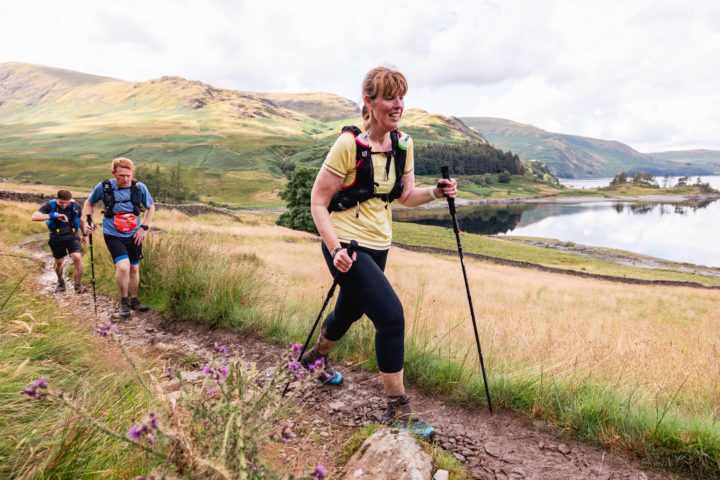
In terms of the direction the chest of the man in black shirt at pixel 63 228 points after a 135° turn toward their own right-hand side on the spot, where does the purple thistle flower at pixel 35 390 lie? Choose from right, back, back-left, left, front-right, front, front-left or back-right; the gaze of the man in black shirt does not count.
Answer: back-left

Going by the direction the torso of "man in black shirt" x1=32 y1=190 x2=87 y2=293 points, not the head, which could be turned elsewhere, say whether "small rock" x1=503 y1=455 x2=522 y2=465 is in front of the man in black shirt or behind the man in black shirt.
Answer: in front

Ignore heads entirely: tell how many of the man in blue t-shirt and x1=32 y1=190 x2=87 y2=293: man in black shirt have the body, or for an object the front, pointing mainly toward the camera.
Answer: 2

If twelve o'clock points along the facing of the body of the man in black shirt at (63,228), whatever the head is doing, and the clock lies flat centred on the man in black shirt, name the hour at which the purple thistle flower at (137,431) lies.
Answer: The purple thistle flower is roughly at 12 o'clock from the man in black shirt.

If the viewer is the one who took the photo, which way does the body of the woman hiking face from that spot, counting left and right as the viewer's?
facing the viewer and to the right of the viewer

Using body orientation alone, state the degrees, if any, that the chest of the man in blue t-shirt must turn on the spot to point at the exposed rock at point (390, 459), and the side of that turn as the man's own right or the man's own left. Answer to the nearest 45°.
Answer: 0° — they already face it

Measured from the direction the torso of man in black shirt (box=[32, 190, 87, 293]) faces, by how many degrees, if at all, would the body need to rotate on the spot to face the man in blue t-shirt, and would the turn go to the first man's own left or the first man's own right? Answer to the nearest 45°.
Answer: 0° — they already face them

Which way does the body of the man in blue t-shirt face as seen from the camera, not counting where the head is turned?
toward the camera

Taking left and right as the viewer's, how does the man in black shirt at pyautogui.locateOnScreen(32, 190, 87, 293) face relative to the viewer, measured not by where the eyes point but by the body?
facing the viewer

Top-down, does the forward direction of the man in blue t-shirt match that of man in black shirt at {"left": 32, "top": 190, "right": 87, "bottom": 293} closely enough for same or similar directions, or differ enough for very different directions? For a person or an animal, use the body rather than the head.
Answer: same or similar directions

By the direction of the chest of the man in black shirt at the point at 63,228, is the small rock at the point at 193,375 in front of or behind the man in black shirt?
in front

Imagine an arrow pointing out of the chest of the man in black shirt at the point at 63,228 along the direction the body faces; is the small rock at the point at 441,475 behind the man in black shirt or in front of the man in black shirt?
in front

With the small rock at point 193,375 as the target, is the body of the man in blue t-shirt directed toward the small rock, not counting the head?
yes

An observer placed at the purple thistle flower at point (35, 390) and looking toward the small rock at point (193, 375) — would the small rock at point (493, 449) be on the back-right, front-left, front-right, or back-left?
front-right

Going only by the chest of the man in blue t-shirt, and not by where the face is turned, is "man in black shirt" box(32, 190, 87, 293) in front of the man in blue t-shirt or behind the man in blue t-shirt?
behind

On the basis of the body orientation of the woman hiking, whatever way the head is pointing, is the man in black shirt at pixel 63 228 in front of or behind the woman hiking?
behind

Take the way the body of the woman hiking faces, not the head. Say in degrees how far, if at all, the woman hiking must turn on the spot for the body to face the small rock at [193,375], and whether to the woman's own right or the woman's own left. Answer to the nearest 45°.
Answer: approximately 135° to the woman's own right
